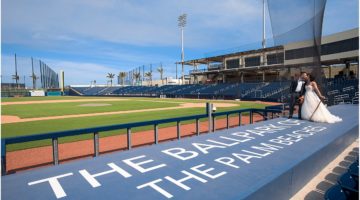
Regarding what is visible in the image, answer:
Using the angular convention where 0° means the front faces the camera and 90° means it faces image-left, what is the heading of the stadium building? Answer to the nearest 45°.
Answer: approximately 45°

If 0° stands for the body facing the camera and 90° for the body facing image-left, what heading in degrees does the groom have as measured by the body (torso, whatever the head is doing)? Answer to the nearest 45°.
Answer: approximately 315°

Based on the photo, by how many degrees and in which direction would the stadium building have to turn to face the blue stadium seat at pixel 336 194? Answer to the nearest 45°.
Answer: approximately 45° to its left

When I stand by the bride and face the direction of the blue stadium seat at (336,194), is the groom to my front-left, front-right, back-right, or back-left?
back-right

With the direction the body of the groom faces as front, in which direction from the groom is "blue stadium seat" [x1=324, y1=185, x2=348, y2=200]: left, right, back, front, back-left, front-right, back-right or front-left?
front-right
